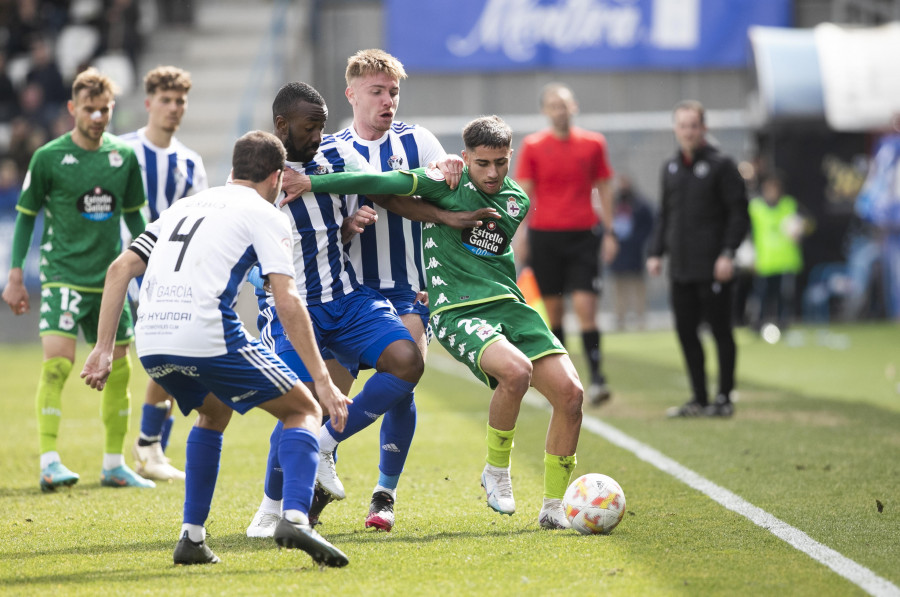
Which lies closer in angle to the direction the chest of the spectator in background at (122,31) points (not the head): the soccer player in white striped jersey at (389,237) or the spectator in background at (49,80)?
the soccer player in white striped jersey

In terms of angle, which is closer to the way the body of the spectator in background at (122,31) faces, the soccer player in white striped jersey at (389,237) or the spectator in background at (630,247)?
the soccer player in white striped jersey

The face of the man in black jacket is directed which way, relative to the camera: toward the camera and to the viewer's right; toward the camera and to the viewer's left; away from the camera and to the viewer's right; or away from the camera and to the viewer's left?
toward the camera and to the viewer's left

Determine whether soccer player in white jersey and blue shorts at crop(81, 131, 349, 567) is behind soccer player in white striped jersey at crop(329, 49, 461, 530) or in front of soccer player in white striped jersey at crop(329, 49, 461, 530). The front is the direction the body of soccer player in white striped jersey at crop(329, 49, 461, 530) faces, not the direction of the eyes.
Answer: in front

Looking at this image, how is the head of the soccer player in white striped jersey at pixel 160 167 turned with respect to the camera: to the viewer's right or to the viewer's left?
to the viewer's right

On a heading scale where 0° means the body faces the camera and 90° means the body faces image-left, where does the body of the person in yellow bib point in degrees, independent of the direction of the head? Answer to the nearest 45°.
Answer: approximately 0°

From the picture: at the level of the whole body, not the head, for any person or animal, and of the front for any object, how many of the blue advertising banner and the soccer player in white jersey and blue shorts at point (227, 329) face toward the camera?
1

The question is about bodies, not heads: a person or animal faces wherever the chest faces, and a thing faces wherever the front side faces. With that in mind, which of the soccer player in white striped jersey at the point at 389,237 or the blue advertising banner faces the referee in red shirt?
the blue advertising banner

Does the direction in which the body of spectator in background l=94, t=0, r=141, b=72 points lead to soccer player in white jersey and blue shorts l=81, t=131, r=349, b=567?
yes

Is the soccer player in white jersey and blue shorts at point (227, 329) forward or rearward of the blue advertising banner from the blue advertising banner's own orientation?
forward

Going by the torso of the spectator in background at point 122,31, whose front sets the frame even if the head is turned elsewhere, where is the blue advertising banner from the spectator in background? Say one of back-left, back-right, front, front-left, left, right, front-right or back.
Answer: left
